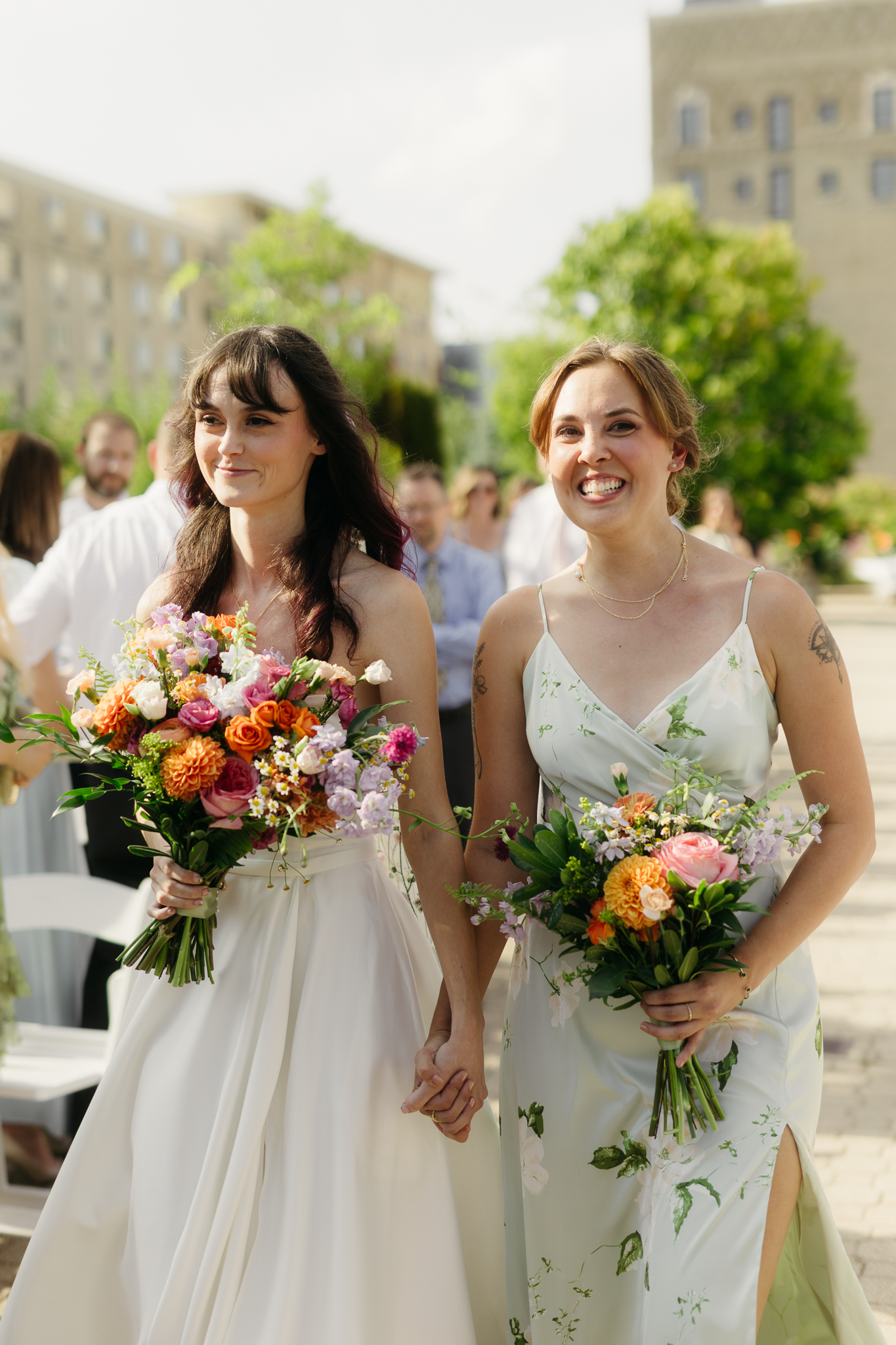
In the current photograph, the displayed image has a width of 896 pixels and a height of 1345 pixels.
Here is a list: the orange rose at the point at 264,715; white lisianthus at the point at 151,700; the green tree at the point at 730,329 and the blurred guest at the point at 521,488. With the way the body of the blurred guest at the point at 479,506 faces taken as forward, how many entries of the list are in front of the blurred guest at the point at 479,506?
2

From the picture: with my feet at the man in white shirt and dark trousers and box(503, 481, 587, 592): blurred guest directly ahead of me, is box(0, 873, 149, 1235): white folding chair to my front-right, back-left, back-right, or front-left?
back-right

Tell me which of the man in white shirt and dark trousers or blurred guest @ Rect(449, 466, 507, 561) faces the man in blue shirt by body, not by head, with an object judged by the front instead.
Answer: the blurred guest

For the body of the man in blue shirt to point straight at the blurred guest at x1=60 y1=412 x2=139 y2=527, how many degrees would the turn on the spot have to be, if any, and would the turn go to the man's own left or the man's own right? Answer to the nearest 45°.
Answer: approximately 45° to the man's own right

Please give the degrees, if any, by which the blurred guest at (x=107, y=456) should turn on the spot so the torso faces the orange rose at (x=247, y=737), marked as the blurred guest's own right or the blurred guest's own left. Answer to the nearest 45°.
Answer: approximately 45° to the blurred guest's own right

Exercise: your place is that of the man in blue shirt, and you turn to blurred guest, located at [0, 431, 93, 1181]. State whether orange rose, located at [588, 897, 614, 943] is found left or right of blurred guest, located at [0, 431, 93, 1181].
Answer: left

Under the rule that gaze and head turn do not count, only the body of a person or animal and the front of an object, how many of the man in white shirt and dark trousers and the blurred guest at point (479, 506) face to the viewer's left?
0

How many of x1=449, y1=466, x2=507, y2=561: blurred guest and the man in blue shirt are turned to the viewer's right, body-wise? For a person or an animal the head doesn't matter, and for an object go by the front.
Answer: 0

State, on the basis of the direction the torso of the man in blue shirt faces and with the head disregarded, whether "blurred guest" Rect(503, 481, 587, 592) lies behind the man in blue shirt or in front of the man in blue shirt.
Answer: behind

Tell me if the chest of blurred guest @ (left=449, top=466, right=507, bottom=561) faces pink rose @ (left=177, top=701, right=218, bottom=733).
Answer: yes

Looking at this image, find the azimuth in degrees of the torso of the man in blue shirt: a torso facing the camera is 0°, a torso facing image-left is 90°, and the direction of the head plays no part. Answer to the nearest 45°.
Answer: approximately 45°

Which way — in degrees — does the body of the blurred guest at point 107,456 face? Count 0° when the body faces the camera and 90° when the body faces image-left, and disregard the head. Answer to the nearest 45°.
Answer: approximately 315°
